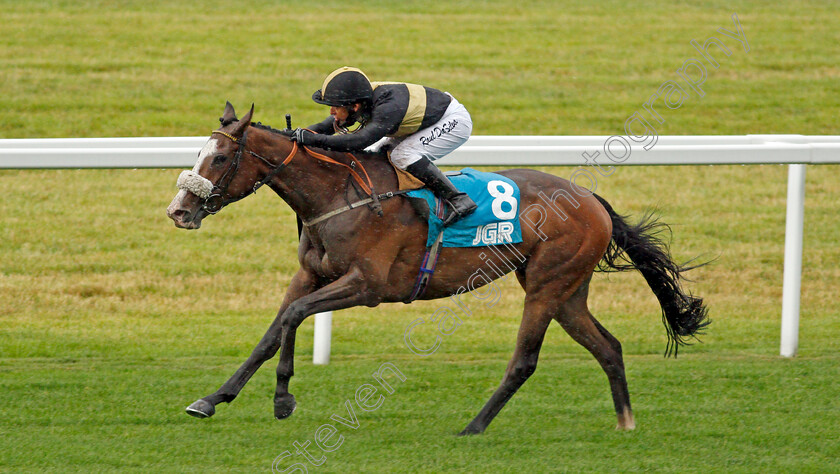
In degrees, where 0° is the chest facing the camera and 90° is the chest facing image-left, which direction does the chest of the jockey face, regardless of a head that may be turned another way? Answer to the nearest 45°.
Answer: approximately 90°

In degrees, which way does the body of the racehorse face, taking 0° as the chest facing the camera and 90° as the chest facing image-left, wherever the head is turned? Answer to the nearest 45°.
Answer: approximately 90°
